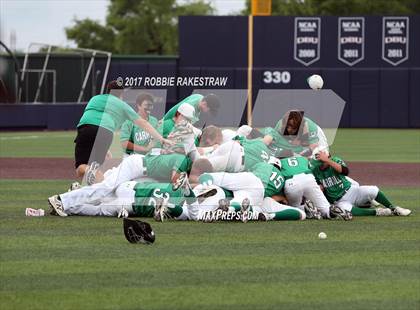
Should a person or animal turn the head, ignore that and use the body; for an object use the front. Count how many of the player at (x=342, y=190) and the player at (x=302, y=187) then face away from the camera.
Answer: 1

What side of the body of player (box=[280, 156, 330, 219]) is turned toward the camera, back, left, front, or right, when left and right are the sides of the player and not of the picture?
back

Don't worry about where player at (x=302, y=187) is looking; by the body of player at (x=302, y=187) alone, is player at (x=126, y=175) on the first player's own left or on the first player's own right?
on the first player's own left

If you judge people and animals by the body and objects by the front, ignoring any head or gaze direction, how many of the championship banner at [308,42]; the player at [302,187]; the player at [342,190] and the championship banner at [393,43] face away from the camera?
1

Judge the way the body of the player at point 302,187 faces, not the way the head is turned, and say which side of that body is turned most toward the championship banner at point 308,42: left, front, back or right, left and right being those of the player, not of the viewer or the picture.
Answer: front

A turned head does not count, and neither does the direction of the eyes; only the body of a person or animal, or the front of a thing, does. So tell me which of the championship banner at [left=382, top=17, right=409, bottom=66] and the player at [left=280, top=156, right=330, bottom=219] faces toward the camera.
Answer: the championship banner

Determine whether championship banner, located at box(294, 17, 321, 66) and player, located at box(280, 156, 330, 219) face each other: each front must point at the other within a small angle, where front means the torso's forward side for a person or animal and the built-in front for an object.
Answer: yes

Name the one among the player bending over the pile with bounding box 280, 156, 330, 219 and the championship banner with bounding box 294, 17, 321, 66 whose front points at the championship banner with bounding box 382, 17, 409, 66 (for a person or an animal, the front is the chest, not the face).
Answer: the player bending over the pile

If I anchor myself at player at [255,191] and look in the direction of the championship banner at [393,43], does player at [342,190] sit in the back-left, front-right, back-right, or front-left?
front-right

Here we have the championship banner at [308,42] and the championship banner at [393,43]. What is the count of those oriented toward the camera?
2

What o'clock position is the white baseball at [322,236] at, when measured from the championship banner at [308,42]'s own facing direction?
The white baseball is roughly at 12 o'clock from the championship banner.

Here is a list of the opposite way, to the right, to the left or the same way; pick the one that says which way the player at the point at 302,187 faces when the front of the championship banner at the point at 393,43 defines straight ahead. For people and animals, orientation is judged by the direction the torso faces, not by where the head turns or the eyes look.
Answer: the opposite way

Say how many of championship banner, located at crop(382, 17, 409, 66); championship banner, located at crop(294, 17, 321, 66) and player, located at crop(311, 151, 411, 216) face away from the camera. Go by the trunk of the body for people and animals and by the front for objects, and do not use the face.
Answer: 0

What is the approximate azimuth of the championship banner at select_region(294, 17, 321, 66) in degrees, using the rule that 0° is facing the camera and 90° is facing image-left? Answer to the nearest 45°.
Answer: approximately 0°

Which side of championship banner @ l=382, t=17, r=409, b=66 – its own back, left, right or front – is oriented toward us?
front

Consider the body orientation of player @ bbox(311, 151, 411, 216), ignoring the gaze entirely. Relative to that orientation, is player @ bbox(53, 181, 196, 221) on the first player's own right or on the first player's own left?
on the first player's own right
